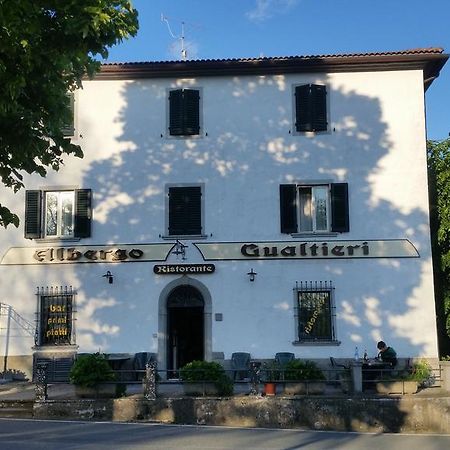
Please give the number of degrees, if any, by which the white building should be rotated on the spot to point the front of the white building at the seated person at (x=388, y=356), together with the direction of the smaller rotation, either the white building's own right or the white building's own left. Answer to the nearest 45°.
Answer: approximately 45° to the white building's own left

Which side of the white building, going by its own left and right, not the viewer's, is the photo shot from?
front
